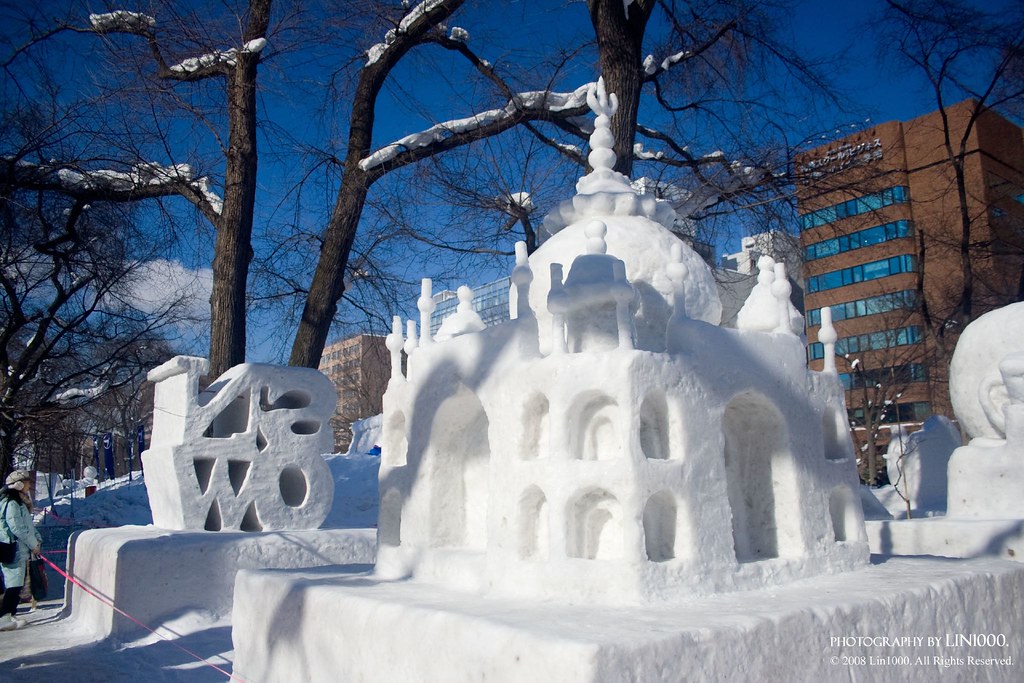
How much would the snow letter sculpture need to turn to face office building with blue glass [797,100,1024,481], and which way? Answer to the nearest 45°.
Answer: approximately 90° to its left

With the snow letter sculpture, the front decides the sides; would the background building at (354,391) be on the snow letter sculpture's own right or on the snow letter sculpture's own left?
on the snow letter sculpture's own left

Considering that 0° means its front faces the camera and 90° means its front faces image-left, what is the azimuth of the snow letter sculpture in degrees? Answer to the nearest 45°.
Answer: approximately 315°

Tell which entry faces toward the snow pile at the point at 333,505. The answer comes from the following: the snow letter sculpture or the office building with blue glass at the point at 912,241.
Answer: the office building with blue glass

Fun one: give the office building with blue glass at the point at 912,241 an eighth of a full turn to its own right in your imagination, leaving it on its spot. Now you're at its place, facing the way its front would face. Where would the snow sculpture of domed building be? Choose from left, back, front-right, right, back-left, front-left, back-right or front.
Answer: left

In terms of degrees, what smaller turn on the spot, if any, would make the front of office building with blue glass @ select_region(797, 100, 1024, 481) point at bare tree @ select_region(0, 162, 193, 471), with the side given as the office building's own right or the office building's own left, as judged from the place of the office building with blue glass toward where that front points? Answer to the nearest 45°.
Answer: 0° — it already faces it

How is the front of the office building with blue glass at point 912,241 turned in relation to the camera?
facing the viewer and to the left of the viewer

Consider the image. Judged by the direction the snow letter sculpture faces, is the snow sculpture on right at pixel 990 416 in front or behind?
in front

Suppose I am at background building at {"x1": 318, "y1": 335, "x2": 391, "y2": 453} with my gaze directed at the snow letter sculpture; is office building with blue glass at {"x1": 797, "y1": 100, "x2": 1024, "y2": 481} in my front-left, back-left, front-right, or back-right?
front-left
